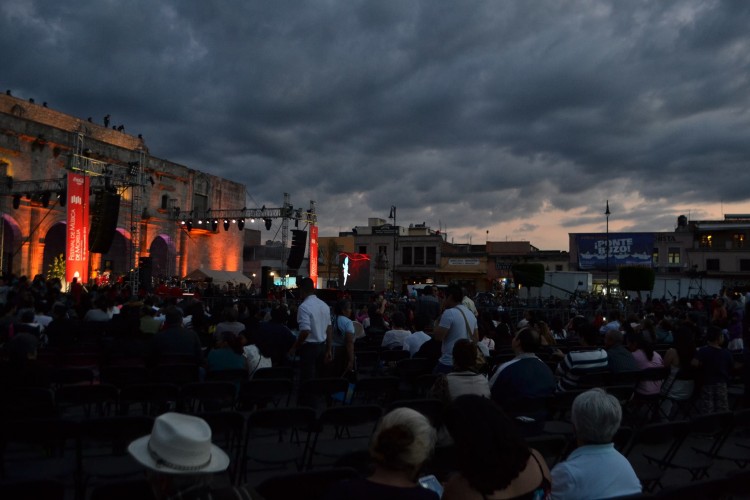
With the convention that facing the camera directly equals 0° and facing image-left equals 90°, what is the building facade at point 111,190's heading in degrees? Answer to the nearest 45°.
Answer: approximately 315°

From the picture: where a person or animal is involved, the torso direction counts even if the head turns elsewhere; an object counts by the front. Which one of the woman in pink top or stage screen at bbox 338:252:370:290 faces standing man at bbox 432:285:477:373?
the stage screen

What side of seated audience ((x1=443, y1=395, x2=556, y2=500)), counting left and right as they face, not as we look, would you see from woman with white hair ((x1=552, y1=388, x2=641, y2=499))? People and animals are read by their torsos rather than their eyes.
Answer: right

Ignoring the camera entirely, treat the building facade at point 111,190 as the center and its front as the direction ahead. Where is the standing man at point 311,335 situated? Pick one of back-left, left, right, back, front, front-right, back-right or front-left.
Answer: front-right

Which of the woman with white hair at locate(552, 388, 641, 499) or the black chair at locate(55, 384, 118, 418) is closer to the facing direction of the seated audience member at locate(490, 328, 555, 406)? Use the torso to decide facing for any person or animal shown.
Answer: the black chair

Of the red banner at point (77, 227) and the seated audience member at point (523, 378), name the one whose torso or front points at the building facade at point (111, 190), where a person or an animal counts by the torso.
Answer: the seated audience member

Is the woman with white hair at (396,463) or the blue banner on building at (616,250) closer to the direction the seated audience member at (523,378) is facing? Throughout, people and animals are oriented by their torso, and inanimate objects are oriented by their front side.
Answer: the blue banner on building

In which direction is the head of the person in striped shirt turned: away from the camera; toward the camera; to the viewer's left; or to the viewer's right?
away from the camera

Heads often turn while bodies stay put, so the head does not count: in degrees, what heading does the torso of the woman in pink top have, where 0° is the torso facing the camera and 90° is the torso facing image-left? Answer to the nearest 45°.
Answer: approximately 135°
